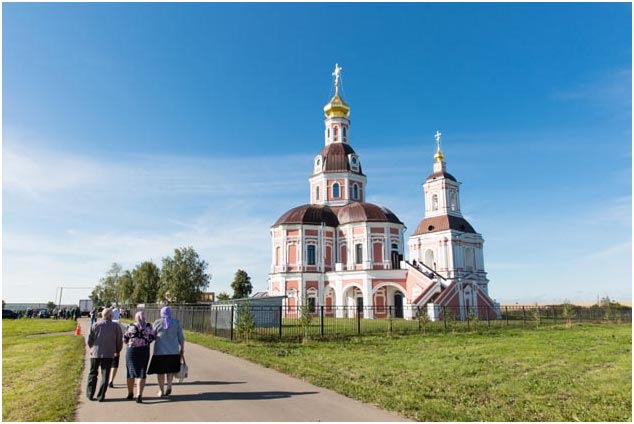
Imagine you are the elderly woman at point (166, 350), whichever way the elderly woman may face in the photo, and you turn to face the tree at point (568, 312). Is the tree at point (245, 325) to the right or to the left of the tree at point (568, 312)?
left

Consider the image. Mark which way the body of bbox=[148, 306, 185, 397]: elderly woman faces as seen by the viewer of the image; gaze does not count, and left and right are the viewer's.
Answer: facing away from the viewer

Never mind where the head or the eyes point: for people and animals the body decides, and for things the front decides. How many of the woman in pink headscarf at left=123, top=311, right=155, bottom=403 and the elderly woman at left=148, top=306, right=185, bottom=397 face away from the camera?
2

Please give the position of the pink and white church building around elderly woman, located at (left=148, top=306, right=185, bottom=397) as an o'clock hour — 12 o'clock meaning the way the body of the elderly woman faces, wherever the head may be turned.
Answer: The pink and white church building is roughly at 1 o'clock from the elderly woman.

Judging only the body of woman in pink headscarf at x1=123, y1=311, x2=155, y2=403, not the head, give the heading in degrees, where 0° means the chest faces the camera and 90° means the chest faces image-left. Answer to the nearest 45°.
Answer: approximately 180°

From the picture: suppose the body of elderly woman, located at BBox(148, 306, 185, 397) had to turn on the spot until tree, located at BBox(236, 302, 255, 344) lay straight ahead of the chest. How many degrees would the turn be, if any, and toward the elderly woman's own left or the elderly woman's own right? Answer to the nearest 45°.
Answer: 0° — they already face it

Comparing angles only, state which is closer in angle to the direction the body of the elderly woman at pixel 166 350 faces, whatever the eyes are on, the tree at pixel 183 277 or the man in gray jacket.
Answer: the tree

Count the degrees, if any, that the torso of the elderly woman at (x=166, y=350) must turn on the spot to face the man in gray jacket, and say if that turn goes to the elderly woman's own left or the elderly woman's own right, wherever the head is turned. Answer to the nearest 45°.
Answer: approximately 90° to the elderly woman's own left
